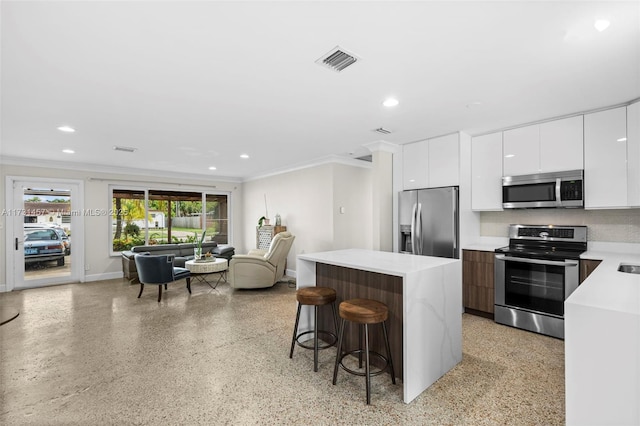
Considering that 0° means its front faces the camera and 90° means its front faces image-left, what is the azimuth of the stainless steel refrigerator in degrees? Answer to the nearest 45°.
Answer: approximately 45°

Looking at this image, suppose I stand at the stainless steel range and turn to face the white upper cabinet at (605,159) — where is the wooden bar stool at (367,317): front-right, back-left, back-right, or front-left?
back-right

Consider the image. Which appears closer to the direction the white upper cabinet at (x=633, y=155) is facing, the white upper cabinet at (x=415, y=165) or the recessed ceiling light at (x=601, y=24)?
the recessed ceiling light

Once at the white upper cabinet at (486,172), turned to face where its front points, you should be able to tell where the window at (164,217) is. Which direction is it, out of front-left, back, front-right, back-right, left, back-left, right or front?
front-right

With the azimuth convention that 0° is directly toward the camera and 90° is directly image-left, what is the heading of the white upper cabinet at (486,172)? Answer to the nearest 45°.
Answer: approximately 45°

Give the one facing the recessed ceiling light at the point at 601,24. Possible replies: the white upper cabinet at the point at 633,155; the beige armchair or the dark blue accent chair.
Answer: the white upper cabinet

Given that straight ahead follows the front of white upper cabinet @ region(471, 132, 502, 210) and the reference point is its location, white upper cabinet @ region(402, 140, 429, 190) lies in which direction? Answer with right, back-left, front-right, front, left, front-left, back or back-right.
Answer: front-right

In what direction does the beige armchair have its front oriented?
to the viewer's left

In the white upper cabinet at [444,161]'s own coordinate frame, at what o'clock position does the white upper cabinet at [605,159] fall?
the white upper cabinet at [605,159] is roughly at 8 o'clock from the white upper cabinet at [444,161].
